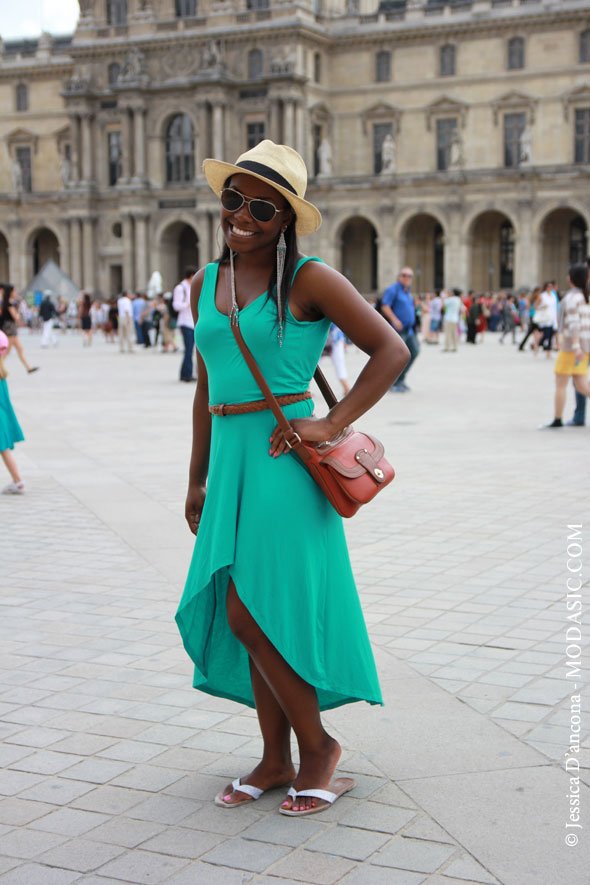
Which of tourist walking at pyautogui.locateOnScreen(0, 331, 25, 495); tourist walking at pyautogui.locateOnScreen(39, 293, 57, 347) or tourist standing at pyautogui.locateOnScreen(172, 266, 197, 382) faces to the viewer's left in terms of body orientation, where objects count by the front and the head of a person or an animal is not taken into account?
tourist walking at pyautogui.locateOnScreen(0, 331, 25, 495)

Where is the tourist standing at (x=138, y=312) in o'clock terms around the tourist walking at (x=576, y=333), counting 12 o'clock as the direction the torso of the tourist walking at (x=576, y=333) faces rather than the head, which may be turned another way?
the tourist standing at (x=138, y=312) is roughly at 2 o'clock from the tourist walking at (x=576, y=333).

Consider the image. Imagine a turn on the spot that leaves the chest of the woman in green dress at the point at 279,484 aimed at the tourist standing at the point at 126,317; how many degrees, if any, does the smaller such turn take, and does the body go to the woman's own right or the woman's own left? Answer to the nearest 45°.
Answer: approximately 135° to the woman's own right

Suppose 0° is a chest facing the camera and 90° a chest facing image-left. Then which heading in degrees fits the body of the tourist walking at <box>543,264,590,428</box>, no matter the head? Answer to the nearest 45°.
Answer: approximately 90°

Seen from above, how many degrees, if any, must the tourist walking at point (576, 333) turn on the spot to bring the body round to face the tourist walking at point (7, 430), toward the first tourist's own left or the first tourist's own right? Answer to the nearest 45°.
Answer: approximately 45° to the first tourist's own left

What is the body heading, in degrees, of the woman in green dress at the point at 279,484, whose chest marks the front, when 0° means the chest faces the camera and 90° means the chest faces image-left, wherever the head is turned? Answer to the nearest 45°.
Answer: approximately 45°

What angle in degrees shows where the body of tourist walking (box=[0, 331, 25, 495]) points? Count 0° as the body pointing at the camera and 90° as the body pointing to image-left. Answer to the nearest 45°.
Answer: approximately 90°

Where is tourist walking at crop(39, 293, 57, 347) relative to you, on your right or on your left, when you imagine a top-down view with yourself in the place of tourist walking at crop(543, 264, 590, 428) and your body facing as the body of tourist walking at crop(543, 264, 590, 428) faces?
on your right

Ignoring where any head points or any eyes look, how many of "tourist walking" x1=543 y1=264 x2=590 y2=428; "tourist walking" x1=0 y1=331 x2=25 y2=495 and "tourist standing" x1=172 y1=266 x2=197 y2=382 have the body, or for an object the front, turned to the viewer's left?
2
